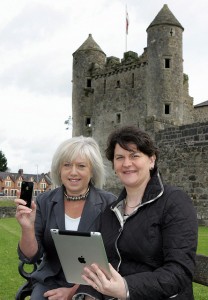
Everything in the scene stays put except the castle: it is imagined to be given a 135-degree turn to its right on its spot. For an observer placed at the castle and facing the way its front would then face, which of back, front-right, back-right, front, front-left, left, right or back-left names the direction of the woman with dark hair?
back

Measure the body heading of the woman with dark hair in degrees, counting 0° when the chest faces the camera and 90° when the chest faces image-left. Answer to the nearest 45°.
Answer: approximately 45°
